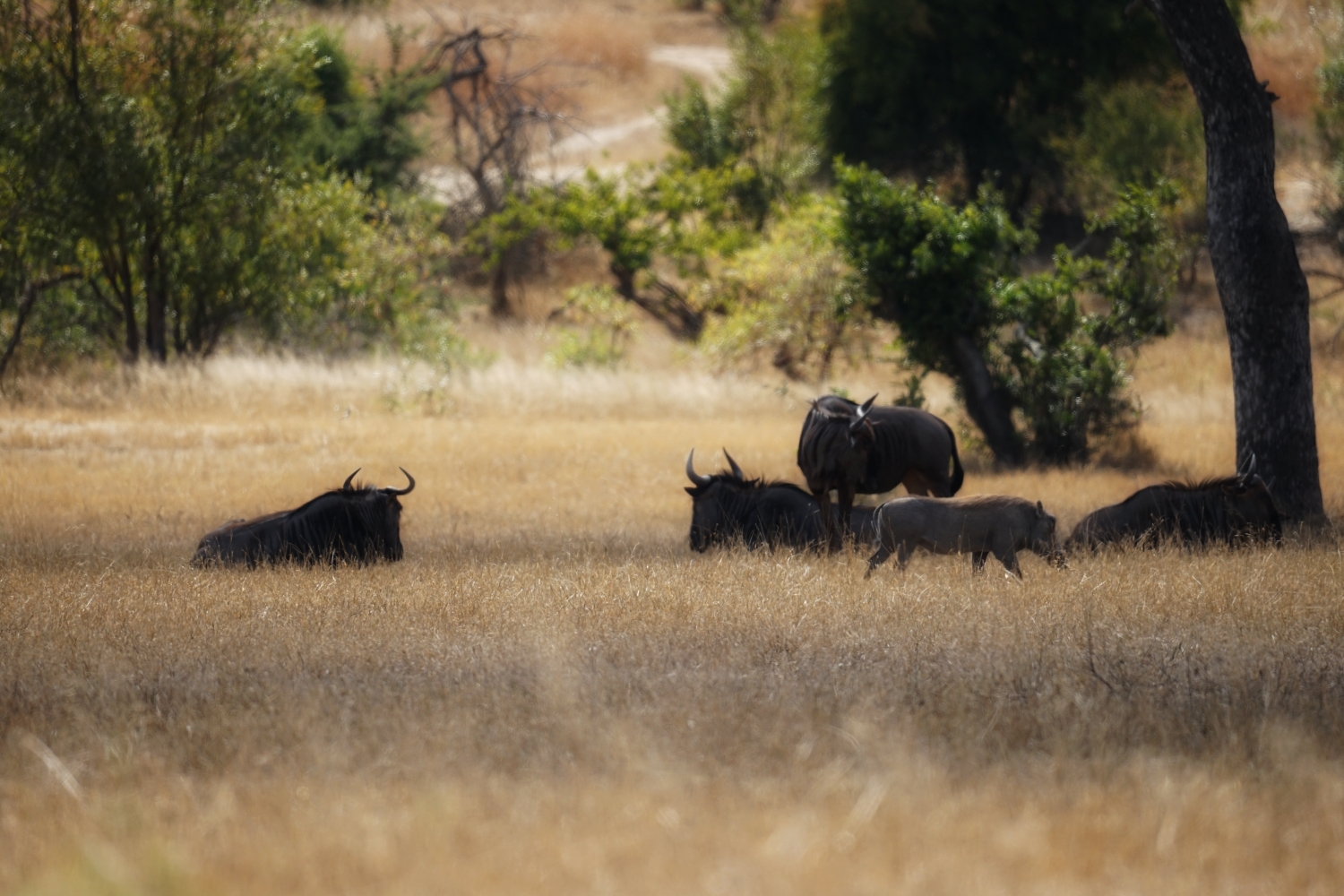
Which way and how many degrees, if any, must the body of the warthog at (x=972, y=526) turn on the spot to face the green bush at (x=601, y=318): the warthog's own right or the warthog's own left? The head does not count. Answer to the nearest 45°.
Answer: approximately 90° to the warthog's own left

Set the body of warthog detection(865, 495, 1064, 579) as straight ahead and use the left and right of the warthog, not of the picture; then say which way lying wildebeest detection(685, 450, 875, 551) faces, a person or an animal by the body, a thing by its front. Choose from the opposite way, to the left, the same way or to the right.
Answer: the opposite way

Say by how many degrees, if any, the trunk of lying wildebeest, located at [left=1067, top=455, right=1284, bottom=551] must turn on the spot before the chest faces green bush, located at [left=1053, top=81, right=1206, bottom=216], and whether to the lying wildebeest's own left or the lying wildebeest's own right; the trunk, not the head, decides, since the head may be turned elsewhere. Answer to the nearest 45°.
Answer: approximately 90° to the lying wildebeest's own left

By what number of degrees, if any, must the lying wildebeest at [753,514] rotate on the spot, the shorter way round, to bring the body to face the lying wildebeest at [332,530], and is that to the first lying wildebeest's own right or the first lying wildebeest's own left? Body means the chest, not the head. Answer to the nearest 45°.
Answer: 0° — it already faces it

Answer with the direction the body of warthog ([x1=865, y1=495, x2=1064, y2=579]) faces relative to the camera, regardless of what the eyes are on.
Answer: to the viewer's right

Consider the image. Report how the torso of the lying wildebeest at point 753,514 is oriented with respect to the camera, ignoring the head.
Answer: to the viewer's left

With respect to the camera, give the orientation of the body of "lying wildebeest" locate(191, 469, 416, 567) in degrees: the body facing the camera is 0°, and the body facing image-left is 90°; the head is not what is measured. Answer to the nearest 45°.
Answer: approximately 270°

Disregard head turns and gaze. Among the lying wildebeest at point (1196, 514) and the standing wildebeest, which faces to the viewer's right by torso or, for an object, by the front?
the lying wildebeest

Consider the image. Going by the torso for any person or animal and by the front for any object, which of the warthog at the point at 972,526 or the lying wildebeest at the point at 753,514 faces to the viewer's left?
the lying wildebeest

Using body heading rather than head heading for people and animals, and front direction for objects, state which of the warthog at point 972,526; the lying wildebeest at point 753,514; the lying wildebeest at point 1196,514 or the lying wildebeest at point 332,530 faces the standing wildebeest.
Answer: the lying wildebeest at point 332,530

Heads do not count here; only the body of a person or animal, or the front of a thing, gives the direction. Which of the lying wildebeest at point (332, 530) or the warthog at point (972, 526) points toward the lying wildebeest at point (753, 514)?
the lying wildebeest at point (332, 530)

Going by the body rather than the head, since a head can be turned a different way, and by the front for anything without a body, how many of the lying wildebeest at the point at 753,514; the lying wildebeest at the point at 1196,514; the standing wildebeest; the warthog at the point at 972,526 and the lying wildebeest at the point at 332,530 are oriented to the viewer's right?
3

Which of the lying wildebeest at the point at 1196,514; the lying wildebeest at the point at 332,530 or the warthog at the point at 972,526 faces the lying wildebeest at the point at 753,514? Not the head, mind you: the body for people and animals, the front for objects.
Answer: the lying wildebeest at the point at 332,530
